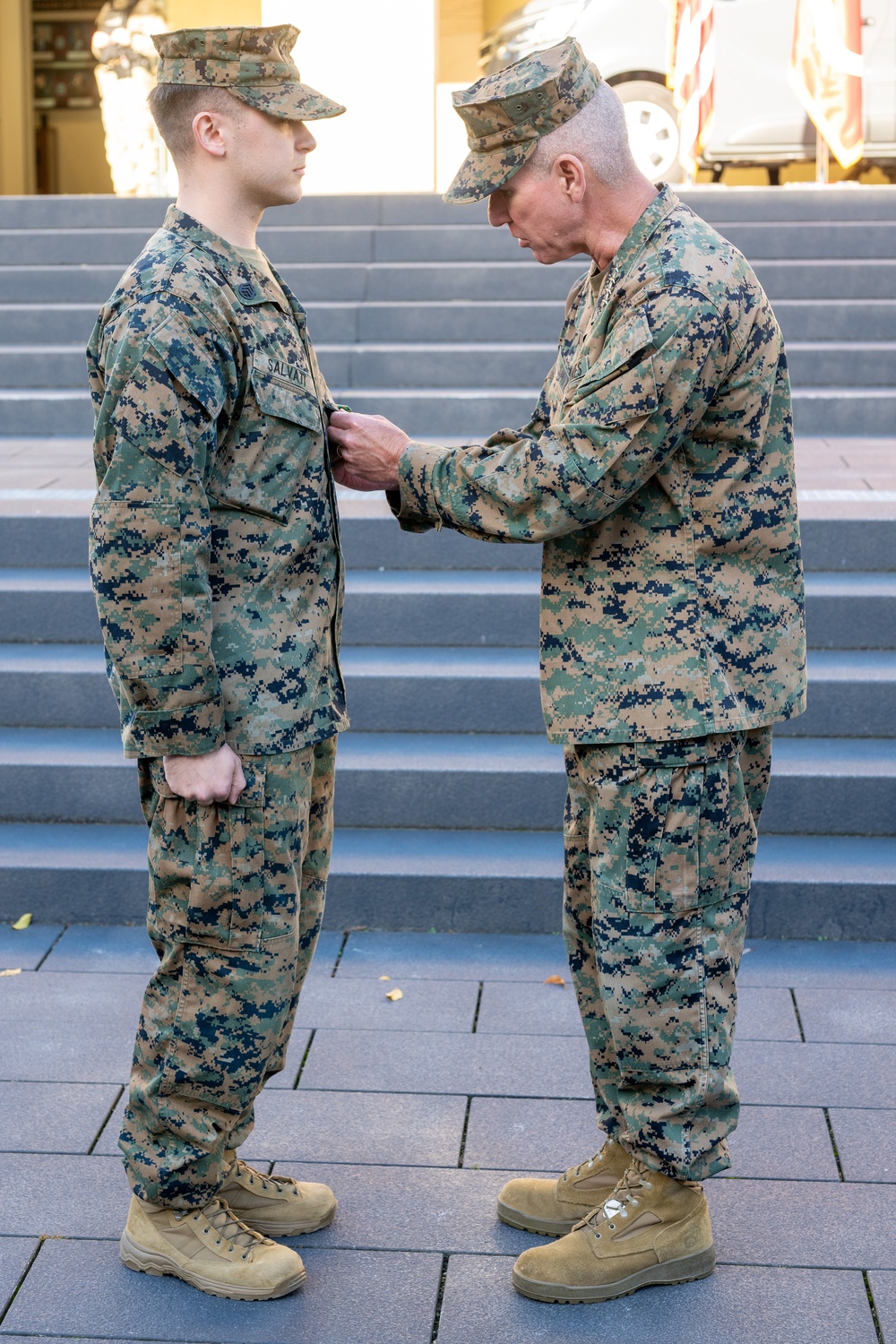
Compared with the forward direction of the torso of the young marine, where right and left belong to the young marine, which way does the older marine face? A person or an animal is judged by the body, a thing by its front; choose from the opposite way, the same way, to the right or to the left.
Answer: the opposite way

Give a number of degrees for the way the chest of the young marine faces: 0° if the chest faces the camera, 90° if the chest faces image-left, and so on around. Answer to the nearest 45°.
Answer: approximately 270°

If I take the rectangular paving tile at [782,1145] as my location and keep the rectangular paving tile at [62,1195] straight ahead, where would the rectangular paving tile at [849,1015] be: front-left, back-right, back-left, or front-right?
back-right

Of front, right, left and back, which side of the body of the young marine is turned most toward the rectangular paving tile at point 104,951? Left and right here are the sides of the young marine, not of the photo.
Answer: left

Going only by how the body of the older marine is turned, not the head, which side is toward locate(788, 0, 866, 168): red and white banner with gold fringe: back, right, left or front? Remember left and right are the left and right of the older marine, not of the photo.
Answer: right

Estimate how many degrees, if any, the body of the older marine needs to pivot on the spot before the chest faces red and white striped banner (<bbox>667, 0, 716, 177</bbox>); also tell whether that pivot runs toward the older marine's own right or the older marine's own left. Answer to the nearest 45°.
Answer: approximately 90° to the older marine's own right

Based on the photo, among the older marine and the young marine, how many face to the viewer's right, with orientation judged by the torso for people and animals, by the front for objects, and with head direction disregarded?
1

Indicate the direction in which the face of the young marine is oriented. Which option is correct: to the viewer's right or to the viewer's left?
to the viewer's right

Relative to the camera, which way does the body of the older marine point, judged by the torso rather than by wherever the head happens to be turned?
to the viewer's left

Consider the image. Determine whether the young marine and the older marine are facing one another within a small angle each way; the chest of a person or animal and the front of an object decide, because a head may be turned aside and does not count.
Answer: yes
